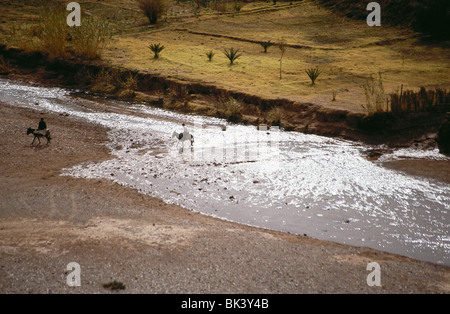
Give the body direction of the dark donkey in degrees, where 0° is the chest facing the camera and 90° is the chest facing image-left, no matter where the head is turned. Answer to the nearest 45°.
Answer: approximately 90°

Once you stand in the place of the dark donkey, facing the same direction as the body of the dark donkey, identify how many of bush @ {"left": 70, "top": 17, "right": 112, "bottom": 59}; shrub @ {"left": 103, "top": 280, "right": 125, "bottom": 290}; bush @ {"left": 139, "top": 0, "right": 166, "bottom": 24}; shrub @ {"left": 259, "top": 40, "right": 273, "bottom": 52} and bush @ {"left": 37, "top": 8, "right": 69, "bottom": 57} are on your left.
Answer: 1

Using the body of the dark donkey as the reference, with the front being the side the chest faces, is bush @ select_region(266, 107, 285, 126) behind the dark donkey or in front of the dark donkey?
behind

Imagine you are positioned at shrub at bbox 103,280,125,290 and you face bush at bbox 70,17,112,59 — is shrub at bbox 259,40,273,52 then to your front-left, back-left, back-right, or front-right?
front-right

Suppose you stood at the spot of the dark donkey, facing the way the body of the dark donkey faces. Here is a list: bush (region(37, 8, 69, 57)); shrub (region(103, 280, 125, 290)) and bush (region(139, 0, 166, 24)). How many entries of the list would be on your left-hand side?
1

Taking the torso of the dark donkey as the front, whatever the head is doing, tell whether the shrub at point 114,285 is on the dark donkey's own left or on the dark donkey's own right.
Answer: on the dark donkey's own left

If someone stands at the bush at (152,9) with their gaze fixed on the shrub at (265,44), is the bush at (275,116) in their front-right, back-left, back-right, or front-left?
front-right

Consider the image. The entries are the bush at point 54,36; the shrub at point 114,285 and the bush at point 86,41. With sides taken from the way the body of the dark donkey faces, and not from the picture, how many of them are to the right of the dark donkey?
2

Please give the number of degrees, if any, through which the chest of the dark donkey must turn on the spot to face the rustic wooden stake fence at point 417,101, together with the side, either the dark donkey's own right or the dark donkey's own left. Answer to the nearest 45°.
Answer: approximately 180°

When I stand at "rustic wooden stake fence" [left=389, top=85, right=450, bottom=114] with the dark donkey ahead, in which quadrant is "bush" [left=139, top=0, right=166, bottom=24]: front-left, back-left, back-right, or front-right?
front-right

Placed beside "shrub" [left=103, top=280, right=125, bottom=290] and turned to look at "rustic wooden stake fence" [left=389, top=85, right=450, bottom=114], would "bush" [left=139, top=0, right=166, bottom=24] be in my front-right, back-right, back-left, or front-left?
front-left

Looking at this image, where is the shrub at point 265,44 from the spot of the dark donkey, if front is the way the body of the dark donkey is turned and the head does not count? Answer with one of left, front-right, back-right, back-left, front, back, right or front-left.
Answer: back-right

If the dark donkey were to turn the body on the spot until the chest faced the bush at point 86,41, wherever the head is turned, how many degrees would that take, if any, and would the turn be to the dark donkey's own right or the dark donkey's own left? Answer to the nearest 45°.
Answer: approximately 90° to the dark donkey's own right

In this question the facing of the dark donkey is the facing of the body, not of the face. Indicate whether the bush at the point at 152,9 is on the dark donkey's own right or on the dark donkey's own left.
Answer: on the dark donkey's own right

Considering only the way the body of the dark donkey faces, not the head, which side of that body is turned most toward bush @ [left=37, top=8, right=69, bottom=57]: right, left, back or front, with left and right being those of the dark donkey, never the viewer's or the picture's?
right
